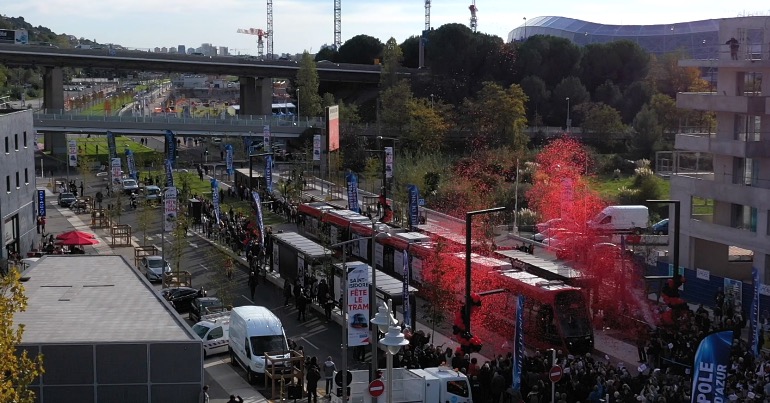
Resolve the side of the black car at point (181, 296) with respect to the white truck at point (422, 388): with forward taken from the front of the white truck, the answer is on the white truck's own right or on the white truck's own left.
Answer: on the white truck's own left

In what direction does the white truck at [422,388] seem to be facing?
to the viewer's right

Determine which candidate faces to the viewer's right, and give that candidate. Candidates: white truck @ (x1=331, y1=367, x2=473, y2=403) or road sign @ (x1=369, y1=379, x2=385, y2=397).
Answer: the white truck

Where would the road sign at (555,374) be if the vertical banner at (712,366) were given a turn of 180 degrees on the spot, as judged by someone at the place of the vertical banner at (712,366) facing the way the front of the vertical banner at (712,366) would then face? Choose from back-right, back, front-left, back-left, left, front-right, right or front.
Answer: front-left

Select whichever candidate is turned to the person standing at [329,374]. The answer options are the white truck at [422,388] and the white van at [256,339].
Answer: the white van

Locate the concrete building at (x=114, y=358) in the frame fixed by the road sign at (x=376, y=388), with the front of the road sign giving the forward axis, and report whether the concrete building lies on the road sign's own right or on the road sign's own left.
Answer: on the road sign's own right

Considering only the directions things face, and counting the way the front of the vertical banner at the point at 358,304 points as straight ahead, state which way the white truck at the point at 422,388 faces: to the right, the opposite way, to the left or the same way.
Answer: to the left

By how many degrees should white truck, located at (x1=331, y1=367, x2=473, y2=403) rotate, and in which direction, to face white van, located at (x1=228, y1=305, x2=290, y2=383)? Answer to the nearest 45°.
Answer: approximately 135° to its left

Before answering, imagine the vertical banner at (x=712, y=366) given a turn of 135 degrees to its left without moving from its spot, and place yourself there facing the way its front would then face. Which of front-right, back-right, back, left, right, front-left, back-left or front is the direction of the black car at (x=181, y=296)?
left

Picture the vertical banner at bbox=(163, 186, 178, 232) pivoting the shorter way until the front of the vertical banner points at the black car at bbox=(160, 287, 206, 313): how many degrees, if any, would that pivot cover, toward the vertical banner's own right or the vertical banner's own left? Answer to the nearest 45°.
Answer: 0° — it already faces it
